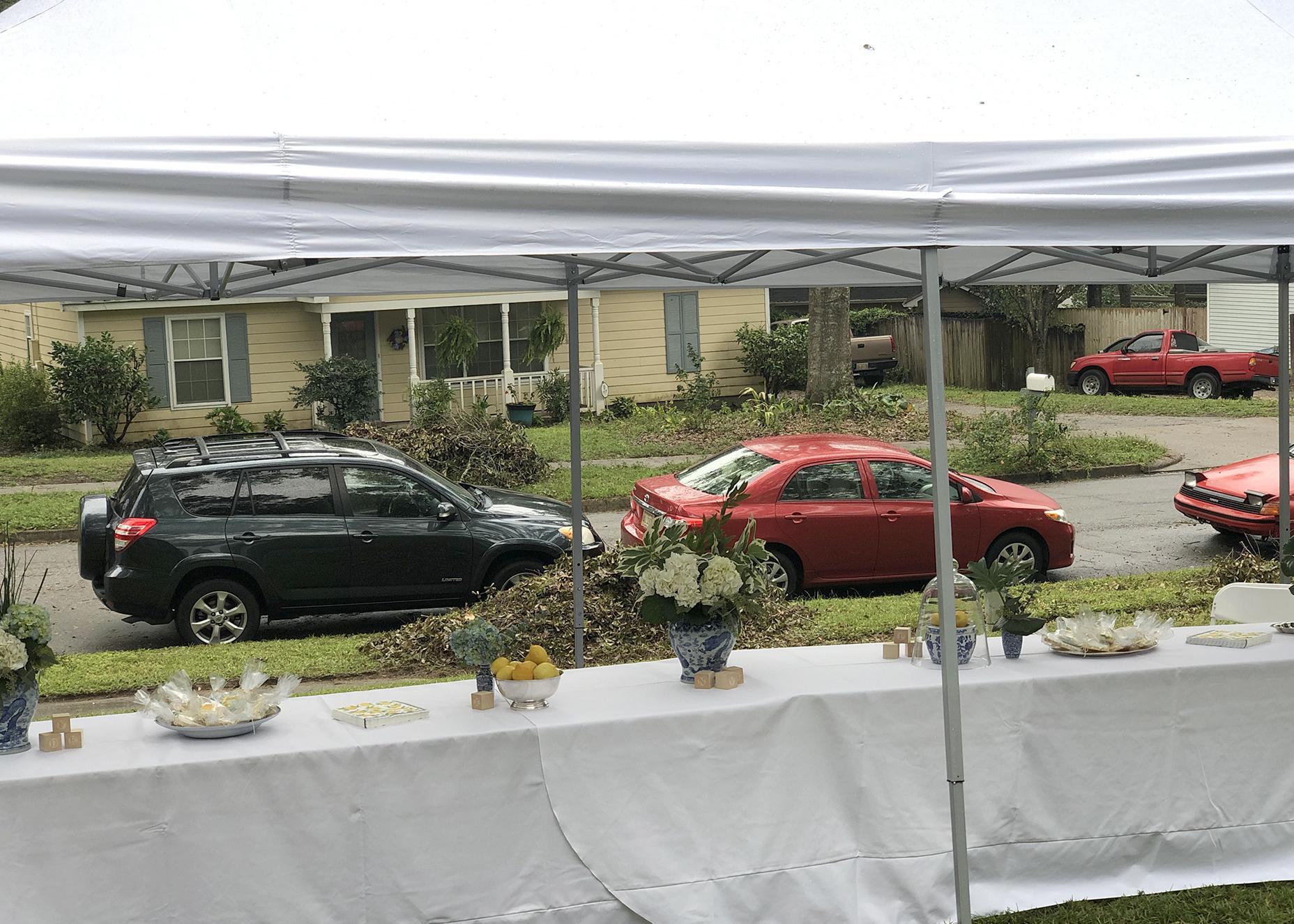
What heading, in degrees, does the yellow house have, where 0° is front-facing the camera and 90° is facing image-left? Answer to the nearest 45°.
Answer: approximately 0°

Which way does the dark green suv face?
to the viewer's right

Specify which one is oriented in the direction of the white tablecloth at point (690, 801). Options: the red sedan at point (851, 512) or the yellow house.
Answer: the yellow house

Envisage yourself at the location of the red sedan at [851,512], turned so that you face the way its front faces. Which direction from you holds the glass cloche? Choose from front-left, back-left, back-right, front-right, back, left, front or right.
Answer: back-right

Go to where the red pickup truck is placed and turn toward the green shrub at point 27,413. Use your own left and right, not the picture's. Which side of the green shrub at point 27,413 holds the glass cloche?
left

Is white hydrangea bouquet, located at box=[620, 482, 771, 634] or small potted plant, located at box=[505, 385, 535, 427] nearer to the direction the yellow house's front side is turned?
the white hydrangea bouquet

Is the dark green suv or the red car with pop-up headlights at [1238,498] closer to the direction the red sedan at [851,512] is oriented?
the red car with pop-up headlights

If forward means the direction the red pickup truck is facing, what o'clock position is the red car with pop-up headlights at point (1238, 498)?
The red car with pop-up headlights is roughly at 9 o'clock from the red pickup truck.

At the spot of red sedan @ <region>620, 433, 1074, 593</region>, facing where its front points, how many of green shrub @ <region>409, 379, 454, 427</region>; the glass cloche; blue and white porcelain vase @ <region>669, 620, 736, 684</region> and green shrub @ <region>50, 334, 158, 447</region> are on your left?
2

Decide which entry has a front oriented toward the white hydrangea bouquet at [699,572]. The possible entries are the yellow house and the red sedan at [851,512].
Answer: the yellow house

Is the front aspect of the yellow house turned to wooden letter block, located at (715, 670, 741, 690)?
yes

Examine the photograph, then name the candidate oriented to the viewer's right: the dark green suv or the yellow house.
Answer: the dark green suv

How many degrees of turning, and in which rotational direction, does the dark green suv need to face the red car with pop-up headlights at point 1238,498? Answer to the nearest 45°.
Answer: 0° — it already faces it
